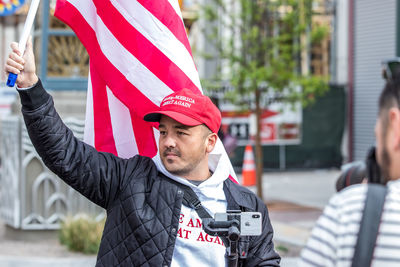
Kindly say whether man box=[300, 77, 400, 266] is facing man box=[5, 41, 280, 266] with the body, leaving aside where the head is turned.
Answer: yes

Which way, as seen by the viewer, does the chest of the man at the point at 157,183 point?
toward the camera

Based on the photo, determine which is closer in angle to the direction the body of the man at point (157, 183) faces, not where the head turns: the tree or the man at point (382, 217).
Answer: the man

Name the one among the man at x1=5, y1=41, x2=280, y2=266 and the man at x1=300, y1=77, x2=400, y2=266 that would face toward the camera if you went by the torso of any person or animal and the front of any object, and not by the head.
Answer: the man at x1=5, y1=41, x2=280, y2=266

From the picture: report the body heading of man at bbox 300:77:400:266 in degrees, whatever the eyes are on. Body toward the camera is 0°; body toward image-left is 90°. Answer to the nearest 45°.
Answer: approximately 135°

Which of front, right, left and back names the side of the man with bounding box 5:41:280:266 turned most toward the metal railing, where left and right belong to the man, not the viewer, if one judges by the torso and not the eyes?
back

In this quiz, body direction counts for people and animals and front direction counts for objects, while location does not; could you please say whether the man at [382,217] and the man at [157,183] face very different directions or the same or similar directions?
very different directions

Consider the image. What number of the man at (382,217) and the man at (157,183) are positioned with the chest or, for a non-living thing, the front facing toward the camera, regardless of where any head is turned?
1

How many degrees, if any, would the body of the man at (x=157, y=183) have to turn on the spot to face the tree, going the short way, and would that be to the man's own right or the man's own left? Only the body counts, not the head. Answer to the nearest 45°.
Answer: approximately 180°

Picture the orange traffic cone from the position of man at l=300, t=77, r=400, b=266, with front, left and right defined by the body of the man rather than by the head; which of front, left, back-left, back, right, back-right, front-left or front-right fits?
front-right
